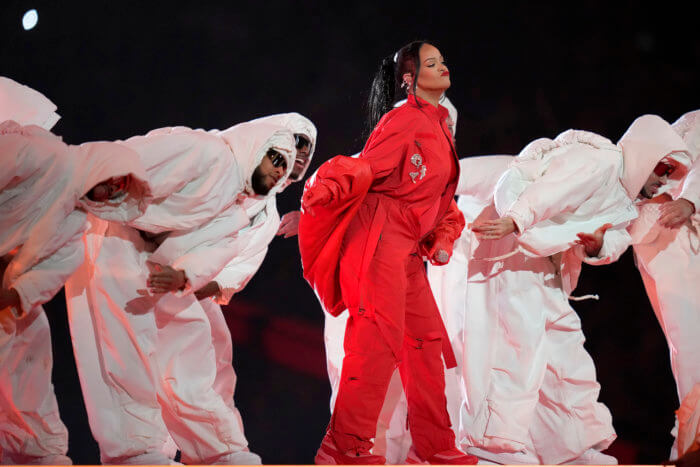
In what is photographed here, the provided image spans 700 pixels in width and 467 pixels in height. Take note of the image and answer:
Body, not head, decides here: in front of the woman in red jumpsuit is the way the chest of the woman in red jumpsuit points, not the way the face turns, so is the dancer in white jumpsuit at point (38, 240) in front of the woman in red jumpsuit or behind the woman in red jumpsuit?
behind

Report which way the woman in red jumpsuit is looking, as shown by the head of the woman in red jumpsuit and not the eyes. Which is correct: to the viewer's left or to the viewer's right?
to the viewer's right

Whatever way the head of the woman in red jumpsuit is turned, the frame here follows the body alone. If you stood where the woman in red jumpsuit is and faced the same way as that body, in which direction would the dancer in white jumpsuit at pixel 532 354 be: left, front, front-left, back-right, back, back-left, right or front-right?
front-left

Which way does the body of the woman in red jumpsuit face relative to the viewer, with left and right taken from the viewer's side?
facing to the right of the viewer

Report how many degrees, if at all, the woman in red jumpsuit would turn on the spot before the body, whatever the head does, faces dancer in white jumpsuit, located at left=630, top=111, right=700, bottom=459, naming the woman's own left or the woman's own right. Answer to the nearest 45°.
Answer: approximately 45° to the woman's own left

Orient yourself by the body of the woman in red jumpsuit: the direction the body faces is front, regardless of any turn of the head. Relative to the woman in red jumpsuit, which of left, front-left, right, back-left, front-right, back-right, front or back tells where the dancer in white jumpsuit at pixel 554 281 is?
front-left

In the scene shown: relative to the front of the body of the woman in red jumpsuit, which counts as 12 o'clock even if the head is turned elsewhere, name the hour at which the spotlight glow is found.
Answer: The spotlight glow is roughly at 7 o'clock from the woman in red jumpsuit.
